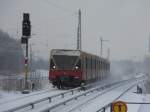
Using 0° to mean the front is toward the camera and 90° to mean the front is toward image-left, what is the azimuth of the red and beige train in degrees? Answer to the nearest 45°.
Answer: approximately 45°
